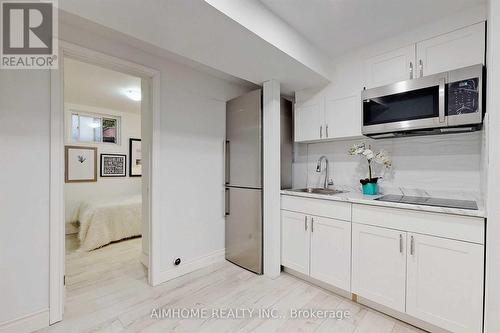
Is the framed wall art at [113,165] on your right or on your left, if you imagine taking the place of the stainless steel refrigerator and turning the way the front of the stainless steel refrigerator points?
on your right

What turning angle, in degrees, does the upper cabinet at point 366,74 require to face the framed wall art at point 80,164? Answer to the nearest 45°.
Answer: approximately 45° to its right

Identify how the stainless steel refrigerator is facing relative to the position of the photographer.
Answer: facing the viewer and to the left of the viewer

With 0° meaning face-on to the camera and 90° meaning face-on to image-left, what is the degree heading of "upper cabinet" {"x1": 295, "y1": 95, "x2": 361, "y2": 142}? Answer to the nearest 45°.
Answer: approximately 45°

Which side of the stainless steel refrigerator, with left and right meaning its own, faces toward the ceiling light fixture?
right

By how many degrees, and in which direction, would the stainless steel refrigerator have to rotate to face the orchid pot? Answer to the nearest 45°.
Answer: approximately 135° to its left

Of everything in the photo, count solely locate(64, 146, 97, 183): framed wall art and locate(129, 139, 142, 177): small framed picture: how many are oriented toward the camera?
2

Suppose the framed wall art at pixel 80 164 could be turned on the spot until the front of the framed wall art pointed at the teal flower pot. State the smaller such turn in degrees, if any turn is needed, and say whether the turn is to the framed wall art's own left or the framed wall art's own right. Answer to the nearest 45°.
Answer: approximately 45° to the framed wall art's own left

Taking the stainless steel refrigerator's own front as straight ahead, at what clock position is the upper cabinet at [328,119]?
The upper cabinet is roughly at 8 o'clock from the stainless steel refrigerator.

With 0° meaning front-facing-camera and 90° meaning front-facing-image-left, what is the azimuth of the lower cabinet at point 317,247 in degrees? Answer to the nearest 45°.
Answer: approximately 45°

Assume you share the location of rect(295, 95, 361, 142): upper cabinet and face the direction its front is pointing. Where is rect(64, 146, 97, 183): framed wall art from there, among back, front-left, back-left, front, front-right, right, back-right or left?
front-right

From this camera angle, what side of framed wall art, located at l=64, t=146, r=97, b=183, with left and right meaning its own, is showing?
front

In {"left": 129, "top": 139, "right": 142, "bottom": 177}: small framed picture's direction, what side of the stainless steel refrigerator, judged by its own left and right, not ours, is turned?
right
